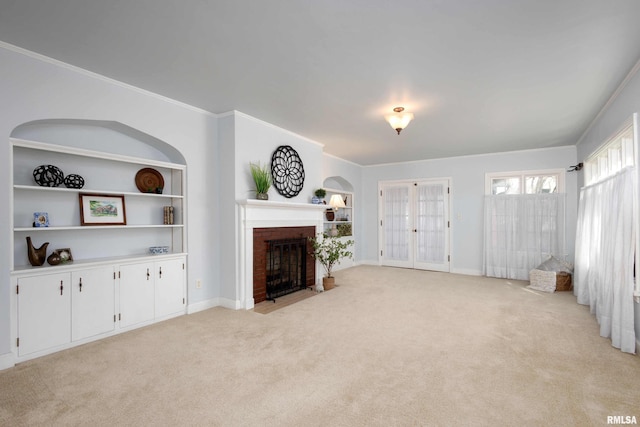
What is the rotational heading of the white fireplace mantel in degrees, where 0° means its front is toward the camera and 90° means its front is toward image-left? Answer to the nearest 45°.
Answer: approximately 315°

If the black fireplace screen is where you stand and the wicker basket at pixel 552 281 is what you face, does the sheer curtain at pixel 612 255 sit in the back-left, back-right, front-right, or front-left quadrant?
front-right

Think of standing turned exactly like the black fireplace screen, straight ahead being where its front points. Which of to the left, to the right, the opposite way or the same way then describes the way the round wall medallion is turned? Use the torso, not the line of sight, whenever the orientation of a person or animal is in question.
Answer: the same way

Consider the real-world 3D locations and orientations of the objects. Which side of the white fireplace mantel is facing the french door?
left

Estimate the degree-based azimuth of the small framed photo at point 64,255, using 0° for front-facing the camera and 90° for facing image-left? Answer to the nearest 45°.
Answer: approximately 315°

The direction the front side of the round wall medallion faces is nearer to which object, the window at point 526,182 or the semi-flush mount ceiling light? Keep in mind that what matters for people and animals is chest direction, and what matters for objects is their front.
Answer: the semi-flush mount ceiling light

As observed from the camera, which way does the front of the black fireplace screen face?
facing the viewer and to the right of the viewer

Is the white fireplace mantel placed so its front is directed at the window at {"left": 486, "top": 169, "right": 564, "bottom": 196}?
no

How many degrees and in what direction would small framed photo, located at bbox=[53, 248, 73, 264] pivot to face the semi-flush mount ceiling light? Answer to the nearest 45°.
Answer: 0° — it already faces it

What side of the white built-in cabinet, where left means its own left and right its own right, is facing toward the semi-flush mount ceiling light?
front

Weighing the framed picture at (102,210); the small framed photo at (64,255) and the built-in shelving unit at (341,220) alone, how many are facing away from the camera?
0

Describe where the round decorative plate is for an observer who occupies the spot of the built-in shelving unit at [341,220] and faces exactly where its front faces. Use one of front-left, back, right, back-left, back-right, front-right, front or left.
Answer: right
